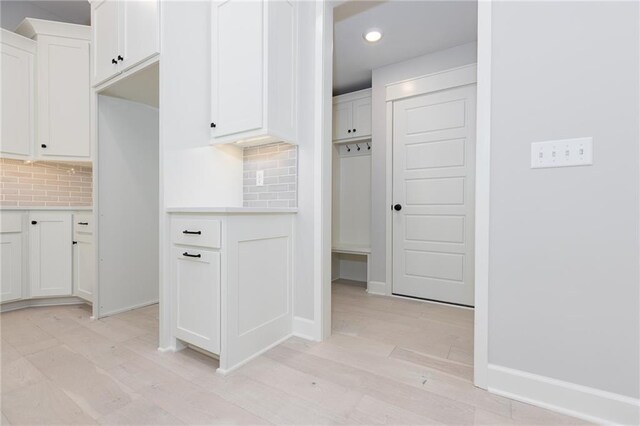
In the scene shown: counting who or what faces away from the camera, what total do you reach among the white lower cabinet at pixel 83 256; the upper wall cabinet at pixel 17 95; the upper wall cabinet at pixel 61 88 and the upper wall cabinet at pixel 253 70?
0

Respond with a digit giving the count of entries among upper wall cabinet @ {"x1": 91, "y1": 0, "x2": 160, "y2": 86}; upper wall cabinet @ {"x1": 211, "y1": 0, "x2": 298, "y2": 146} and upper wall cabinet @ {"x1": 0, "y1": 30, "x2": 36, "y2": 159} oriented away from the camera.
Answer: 0

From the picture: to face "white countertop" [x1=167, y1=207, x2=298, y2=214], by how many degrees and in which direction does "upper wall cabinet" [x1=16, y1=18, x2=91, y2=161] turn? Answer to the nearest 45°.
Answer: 0° — it already faces it

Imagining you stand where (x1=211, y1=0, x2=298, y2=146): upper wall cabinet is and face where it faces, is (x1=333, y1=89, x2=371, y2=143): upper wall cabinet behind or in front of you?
behind

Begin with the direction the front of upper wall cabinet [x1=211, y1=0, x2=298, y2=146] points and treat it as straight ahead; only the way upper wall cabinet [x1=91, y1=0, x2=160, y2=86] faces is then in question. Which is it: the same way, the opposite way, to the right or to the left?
the same way

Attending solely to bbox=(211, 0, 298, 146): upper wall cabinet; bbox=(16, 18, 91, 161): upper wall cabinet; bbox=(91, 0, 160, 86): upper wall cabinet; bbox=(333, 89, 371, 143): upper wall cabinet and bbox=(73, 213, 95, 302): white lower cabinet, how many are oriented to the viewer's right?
0

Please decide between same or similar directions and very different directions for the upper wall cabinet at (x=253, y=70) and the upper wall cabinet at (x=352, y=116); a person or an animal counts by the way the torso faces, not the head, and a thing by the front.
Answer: same or similar directions

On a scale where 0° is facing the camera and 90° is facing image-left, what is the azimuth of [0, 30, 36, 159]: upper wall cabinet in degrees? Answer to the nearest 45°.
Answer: approximately 315°

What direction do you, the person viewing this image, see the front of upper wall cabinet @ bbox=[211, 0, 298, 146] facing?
facing the viewer and to the left of the viewer

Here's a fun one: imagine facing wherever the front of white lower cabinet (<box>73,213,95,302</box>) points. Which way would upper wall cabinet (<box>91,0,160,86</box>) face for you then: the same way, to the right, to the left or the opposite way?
the same way

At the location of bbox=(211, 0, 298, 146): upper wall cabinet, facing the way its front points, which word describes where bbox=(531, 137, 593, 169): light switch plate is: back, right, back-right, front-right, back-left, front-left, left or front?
left

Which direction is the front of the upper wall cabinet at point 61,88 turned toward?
toward the camera

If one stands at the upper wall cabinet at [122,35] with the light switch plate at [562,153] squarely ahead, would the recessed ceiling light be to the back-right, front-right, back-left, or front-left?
front-left

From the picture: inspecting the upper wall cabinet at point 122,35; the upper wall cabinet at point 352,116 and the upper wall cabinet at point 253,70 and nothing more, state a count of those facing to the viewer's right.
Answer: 0
